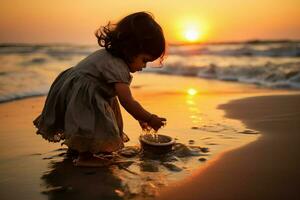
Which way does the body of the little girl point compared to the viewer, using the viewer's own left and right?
facing to the right of the viewer
